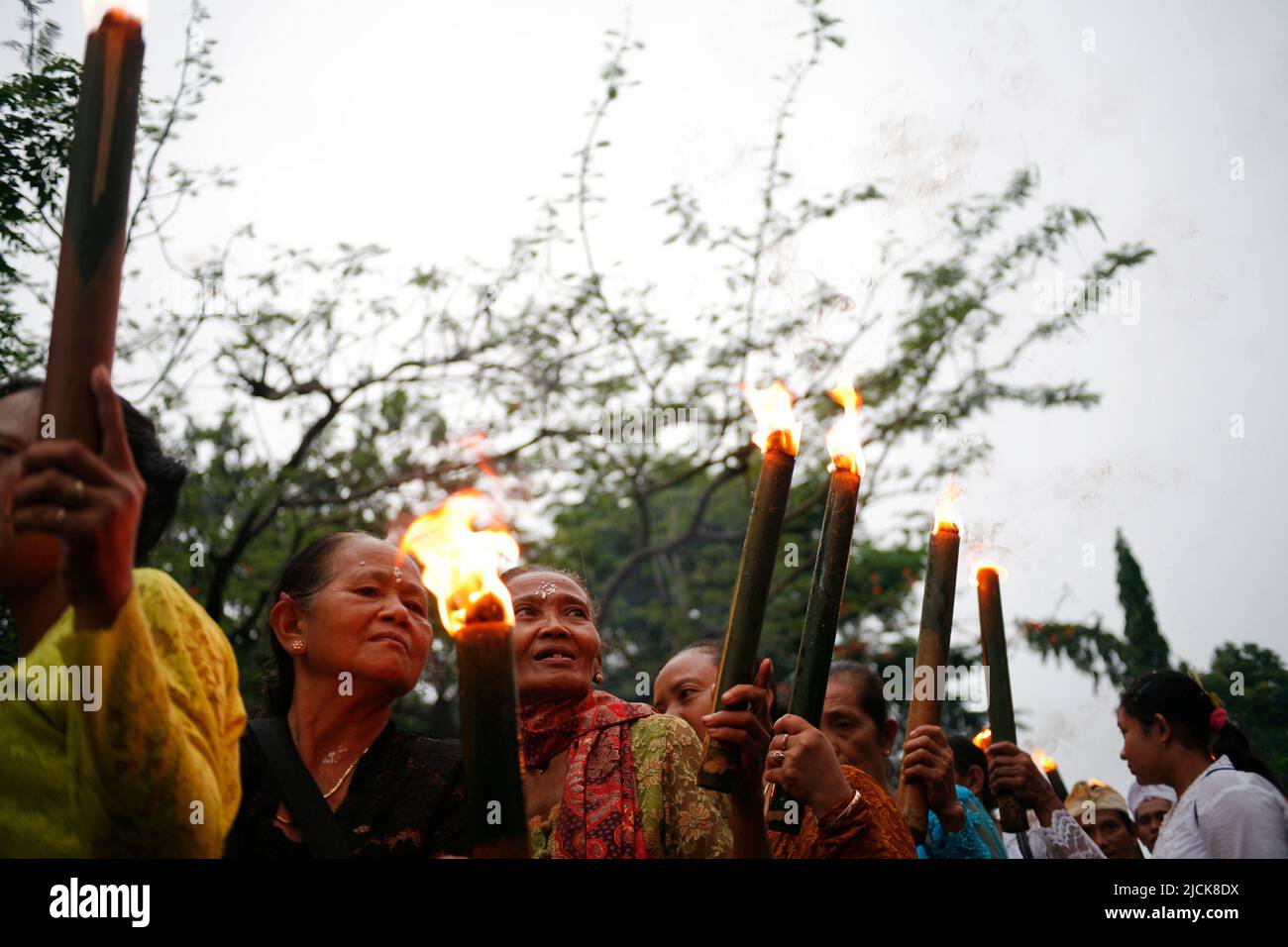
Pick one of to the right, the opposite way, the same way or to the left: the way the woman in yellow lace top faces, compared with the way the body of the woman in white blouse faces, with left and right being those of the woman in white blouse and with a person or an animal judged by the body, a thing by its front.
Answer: to the left

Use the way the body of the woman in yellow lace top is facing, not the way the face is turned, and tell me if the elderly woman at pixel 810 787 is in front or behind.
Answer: behind

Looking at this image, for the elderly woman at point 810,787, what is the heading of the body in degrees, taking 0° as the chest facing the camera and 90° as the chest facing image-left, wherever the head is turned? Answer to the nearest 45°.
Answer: approximately 45°

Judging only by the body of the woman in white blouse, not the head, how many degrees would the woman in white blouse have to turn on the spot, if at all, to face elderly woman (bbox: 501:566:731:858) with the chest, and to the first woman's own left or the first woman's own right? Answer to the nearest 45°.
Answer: approximately 45° to the first woman's own left

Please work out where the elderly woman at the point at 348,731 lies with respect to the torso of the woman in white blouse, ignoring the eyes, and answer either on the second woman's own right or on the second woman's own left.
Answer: on the second woman's own left

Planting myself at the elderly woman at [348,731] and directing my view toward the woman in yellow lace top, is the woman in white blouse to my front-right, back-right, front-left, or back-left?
back-left

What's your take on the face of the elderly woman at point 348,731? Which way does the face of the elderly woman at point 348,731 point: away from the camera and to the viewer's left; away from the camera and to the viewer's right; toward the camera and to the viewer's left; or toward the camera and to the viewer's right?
toward the camera and to the viewer's right

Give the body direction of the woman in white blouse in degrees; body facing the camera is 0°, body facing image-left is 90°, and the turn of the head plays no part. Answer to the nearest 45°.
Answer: approximately 90°
